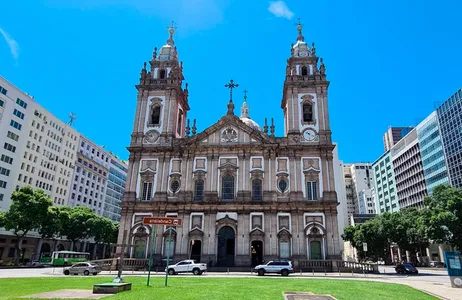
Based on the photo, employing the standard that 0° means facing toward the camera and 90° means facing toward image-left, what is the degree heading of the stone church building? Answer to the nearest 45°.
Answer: approximately 0°

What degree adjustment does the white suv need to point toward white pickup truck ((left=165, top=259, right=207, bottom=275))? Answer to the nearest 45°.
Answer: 0° — it already faces it

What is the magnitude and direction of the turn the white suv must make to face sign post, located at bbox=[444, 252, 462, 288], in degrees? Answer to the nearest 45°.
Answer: approximately 135° to its left

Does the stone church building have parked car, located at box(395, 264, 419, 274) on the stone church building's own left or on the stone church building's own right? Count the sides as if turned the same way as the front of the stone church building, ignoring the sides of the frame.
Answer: on the stone church building's own left

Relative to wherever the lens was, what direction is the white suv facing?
facing to the left of the viewer

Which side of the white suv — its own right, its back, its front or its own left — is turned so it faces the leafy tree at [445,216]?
back

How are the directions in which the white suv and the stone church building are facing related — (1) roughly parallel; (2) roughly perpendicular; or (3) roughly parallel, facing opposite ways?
roughly perpendicular

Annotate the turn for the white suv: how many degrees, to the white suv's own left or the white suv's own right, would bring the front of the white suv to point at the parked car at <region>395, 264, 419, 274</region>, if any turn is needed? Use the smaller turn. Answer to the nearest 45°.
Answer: approximately 135° to the white suv's own right
